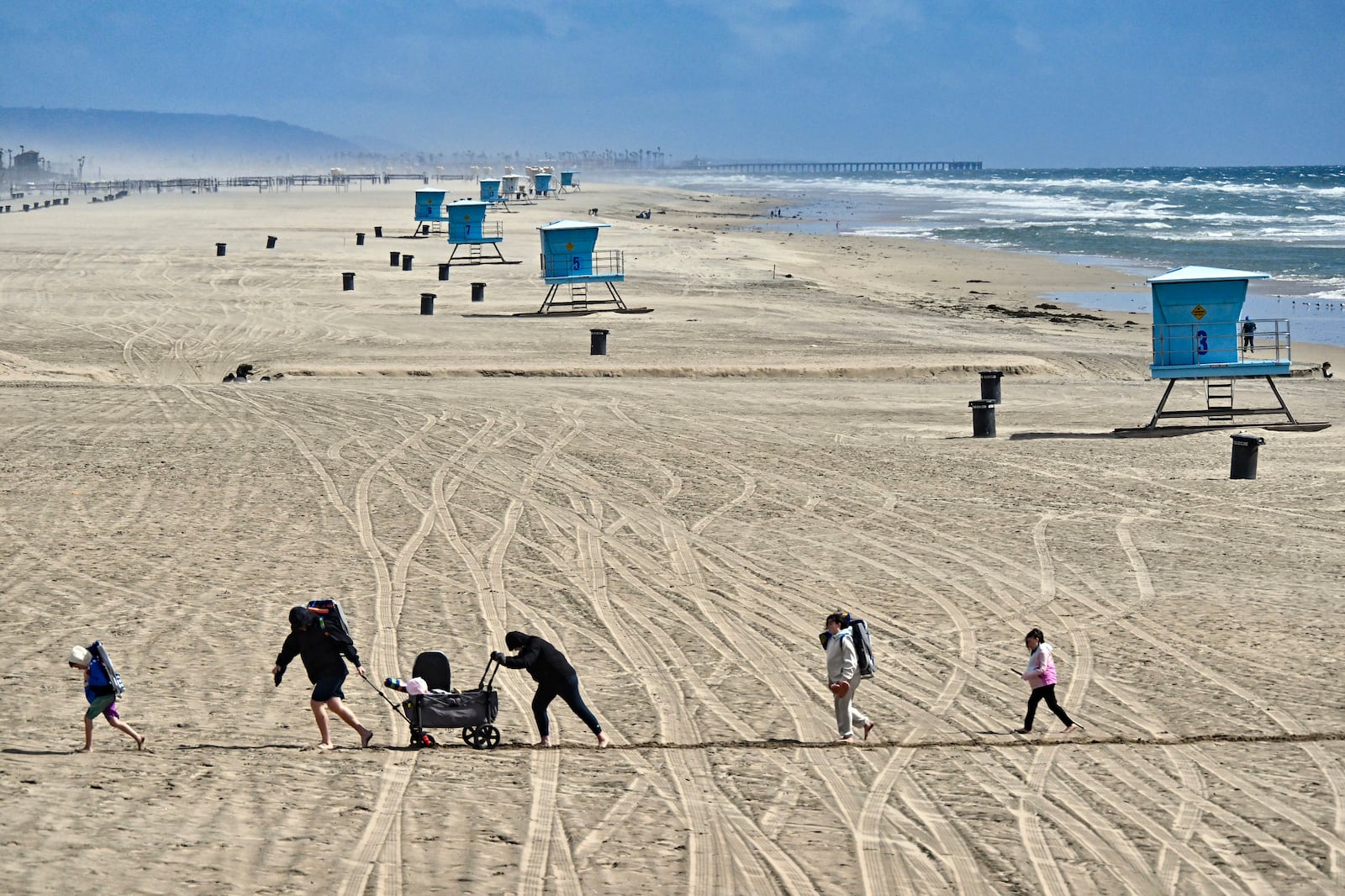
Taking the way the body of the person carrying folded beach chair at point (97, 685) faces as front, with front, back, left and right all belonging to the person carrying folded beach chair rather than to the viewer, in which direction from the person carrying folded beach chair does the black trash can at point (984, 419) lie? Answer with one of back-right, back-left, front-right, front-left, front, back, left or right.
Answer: back-right

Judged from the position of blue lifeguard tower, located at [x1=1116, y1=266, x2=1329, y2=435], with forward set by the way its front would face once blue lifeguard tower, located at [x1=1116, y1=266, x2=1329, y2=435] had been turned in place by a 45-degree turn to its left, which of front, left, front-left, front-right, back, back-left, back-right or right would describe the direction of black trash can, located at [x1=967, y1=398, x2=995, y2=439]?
back

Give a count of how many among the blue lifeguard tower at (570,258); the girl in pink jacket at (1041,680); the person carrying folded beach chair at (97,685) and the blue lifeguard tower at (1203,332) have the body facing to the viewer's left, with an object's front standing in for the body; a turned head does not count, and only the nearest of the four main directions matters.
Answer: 2

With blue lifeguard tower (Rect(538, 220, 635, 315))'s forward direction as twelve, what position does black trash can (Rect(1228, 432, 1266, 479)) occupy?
The black trash can is roughly at 2 o'clock from the blue lifeguard tower.

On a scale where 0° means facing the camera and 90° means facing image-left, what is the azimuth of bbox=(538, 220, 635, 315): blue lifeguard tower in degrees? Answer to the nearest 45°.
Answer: approximately 270°

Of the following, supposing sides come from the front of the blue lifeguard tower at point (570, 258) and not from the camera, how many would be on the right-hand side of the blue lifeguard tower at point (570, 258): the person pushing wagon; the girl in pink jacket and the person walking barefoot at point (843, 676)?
3

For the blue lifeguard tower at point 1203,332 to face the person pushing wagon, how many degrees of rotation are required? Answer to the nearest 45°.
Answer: approximately 90° to its right

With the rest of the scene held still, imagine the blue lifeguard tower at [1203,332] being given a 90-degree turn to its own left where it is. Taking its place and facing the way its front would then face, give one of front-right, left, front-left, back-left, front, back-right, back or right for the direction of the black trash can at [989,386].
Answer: left

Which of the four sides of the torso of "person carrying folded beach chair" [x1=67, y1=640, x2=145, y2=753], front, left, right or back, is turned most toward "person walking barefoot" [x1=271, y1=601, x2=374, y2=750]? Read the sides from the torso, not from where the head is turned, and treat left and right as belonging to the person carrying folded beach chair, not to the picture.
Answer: back

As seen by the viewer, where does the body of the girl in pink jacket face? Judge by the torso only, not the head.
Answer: to the viewer's left

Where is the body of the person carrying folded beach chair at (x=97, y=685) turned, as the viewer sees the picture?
to the viewer's left

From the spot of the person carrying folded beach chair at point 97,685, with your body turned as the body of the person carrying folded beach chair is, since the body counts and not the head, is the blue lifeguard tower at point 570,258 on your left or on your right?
on your right

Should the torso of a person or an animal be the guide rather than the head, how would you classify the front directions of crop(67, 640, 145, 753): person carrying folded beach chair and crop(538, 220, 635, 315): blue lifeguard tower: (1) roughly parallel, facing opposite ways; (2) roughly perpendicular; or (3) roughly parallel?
roughly parallel, facing opposite ways

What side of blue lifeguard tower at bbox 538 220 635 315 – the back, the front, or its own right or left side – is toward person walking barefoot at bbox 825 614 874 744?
right

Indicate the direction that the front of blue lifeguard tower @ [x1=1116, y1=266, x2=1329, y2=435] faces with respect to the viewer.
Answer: facing to the right of the viewer

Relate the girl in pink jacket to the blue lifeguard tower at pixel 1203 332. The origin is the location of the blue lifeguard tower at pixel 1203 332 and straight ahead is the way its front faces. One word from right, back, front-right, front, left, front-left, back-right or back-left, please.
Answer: right

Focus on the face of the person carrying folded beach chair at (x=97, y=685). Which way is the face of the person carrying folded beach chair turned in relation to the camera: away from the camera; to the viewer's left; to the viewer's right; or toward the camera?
to the viewer's left
